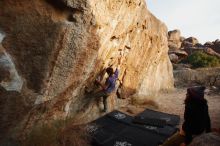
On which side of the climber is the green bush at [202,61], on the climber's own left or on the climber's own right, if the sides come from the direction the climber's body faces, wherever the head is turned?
on the climber's own right

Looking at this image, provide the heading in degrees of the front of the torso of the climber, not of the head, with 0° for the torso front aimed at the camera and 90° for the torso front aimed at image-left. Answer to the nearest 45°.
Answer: approximately 135°

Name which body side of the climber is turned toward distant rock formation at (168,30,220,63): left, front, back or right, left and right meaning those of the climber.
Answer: right

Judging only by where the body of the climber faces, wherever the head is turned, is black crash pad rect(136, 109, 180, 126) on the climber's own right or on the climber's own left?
on the climber's own right
